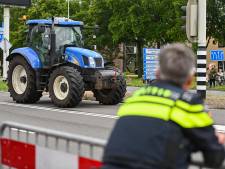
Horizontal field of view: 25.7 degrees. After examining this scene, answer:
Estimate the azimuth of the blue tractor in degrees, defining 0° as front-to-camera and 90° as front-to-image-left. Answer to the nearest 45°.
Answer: approximately 315°

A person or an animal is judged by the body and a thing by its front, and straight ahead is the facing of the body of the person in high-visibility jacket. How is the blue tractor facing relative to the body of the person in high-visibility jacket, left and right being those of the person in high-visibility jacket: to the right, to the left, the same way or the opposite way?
to the right

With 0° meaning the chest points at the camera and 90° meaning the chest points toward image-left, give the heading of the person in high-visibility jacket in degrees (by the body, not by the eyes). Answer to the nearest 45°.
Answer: approximately 225°

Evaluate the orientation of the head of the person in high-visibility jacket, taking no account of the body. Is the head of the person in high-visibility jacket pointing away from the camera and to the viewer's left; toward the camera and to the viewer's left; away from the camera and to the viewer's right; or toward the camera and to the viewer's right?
away from the camera and to the viewer's right
